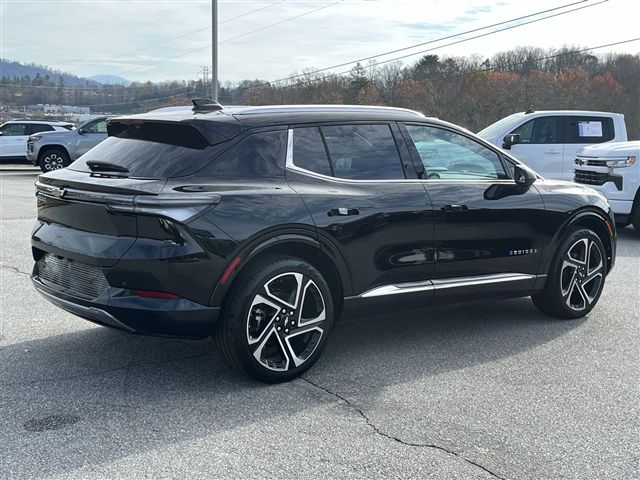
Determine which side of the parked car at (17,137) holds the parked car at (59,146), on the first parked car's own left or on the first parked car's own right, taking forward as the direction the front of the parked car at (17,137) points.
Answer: on the first parked car's own left

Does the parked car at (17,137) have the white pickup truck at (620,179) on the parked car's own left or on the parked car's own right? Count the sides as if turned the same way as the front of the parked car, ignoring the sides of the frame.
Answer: on the parked car's own left

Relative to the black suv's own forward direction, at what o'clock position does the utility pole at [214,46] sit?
The utility pole is roughly at 10 o'clock from the black suv.

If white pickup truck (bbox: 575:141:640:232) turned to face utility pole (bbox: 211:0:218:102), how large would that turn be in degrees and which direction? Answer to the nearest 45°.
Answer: approximately 90° to its right

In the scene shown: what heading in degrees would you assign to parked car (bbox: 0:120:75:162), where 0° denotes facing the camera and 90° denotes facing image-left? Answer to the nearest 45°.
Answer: approximately 90°

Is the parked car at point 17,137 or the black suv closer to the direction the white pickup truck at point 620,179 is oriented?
the black suv

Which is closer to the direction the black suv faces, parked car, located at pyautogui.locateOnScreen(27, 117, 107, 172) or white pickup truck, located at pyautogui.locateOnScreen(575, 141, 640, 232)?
the white pickup truck

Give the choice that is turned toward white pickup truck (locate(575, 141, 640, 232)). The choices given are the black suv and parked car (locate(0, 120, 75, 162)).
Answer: the black suv

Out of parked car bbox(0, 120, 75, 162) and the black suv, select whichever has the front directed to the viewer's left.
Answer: the parked car

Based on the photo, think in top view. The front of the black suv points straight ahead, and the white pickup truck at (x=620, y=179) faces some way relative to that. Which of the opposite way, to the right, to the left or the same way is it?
the opposite way

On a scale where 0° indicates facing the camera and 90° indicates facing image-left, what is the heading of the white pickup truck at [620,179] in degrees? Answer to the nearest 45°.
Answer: approximately 45°

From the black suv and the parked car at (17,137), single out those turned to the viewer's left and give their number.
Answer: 1

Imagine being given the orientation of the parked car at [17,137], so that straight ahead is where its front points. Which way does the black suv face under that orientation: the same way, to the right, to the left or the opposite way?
the opposite way
